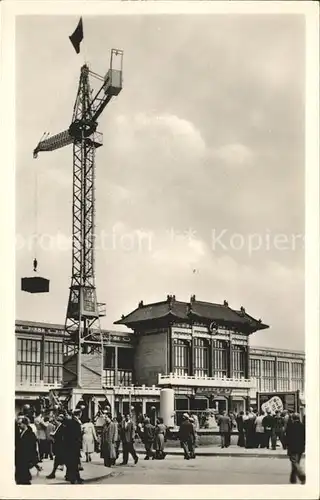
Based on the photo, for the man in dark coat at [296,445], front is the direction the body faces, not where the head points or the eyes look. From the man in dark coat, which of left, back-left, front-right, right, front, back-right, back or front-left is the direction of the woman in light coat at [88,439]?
left

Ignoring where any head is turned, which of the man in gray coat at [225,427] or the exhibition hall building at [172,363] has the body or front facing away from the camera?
the man in gray coat

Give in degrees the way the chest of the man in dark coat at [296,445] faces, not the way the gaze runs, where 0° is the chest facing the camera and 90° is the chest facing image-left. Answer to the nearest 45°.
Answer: approximately 180°

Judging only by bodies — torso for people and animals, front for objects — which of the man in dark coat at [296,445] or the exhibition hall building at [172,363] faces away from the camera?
the man in dark coat

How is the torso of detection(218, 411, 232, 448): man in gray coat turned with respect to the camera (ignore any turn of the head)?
away from the camera

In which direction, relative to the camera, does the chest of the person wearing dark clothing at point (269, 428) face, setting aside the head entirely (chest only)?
away from the camera

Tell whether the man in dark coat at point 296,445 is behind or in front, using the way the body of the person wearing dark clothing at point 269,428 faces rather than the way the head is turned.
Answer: behind

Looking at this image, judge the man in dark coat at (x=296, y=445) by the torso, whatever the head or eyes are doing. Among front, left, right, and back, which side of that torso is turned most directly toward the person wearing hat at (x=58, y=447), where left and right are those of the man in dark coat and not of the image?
left

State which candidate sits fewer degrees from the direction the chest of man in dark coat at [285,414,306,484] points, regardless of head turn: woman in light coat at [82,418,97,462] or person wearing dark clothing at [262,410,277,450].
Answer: the person wearing dark clothing
